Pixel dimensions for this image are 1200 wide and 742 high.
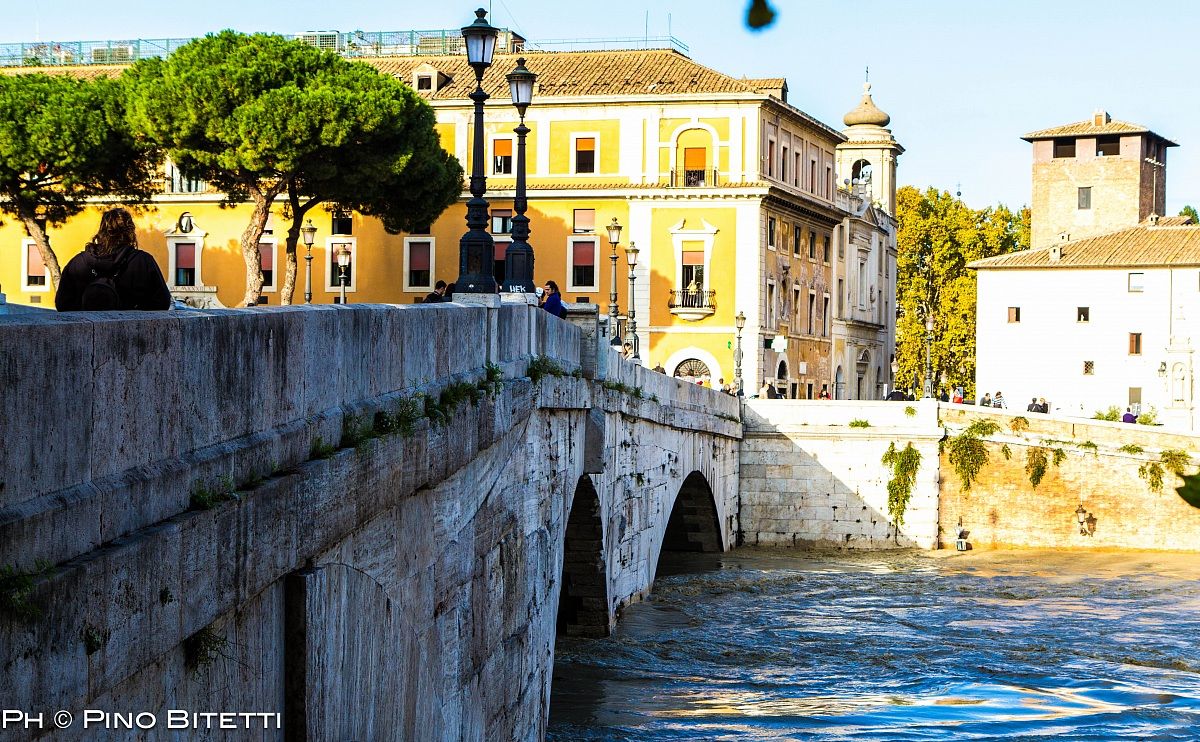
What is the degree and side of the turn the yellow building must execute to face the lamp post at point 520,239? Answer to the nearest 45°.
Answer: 0° — it already faces it

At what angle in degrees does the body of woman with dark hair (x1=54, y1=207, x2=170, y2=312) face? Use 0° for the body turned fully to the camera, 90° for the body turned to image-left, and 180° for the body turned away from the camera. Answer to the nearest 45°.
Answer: approximately 180°

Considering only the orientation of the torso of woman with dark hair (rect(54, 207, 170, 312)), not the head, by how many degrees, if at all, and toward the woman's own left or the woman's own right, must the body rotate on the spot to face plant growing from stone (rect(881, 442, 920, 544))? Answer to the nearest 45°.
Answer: approximately 45° to the woman's own right

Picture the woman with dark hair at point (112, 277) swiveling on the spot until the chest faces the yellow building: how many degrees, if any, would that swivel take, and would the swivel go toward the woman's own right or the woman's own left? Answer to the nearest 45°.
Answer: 0° — they already face it

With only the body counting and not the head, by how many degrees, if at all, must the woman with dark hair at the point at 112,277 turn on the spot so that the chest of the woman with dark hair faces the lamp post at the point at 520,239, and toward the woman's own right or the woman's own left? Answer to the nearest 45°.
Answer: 0° — they already face it

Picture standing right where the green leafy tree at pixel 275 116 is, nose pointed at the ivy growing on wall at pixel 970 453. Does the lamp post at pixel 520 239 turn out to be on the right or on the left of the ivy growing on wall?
right

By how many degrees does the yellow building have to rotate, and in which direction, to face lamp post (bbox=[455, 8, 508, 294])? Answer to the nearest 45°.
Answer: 0° — it already faces it

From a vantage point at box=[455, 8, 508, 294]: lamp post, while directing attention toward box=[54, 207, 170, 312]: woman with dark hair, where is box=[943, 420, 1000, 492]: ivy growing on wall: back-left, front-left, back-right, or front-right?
back-left

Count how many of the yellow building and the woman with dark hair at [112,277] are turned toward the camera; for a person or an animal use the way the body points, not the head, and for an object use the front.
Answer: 1

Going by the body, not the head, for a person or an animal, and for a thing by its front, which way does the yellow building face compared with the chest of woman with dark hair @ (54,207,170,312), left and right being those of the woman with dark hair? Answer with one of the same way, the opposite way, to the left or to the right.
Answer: the opposite way

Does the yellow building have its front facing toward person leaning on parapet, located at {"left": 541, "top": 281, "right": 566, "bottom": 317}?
yes
